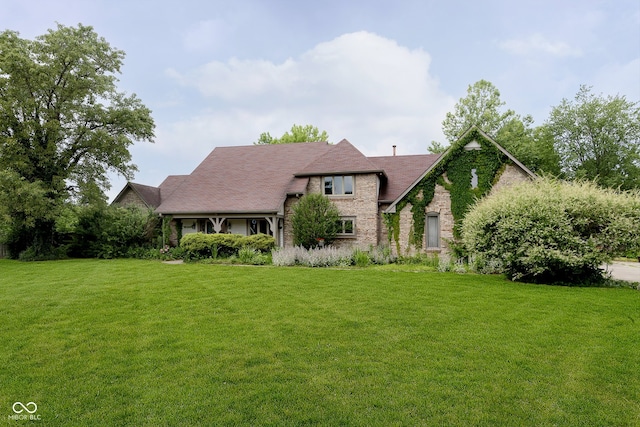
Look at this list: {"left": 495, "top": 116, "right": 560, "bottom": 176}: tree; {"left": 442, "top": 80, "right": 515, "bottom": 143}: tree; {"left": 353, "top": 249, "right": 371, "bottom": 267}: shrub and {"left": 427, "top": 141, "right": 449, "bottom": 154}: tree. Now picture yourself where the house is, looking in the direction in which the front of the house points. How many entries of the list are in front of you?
1

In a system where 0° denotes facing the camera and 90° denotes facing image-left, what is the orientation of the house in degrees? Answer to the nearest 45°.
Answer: approximately 0°

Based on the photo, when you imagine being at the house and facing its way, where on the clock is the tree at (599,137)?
The tree is roughly at 8 o'clock from the house.

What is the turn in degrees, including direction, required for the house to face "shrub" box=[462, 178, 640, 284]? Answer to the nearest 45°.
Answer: approximately 45° to its left

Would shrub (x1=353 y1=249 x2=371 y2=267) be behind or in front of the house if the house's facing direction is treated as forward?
in front

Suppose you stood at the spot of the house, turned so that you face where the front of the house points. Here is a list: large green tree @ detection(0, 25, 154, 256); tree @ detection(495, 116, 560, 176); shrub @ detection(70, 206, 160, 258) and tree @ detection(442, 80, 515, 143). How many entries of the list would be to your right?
2

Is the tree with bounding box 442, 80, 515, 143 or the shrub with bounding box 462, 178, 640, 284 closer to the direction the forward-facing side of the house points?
the shrub

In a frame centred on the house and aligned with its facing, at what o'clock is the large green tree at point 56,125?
The large green tree is roughly at 3 o'clock from the house.

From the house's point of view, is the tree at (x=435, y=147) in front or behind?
behind

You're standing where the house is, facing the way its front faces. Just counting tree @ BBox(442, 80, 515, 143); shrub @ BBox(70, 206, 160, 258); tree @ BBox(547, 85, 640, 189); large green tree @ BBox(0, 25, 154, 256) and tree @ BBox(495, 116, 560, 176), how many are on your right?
2

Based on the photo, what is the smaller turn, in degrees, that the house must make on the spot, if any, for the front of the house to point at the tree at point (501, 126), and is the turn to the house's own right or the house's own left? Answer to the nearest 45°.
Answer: approximately 135° to the house's own left

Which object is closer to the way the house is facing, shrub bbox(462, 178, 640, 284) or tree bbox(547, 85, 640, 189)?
the shrub

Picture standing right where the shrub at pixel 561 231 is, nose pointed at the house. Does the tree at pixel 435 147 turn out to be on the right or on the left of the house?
right
